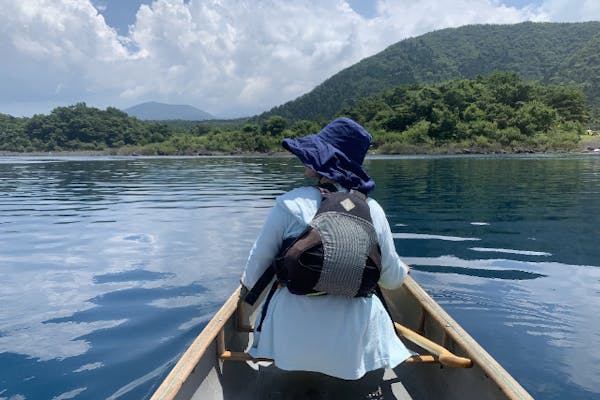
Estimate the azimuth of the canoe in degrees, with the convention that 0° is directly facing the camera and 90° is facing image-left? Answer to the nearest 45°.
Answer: approximately 180°
